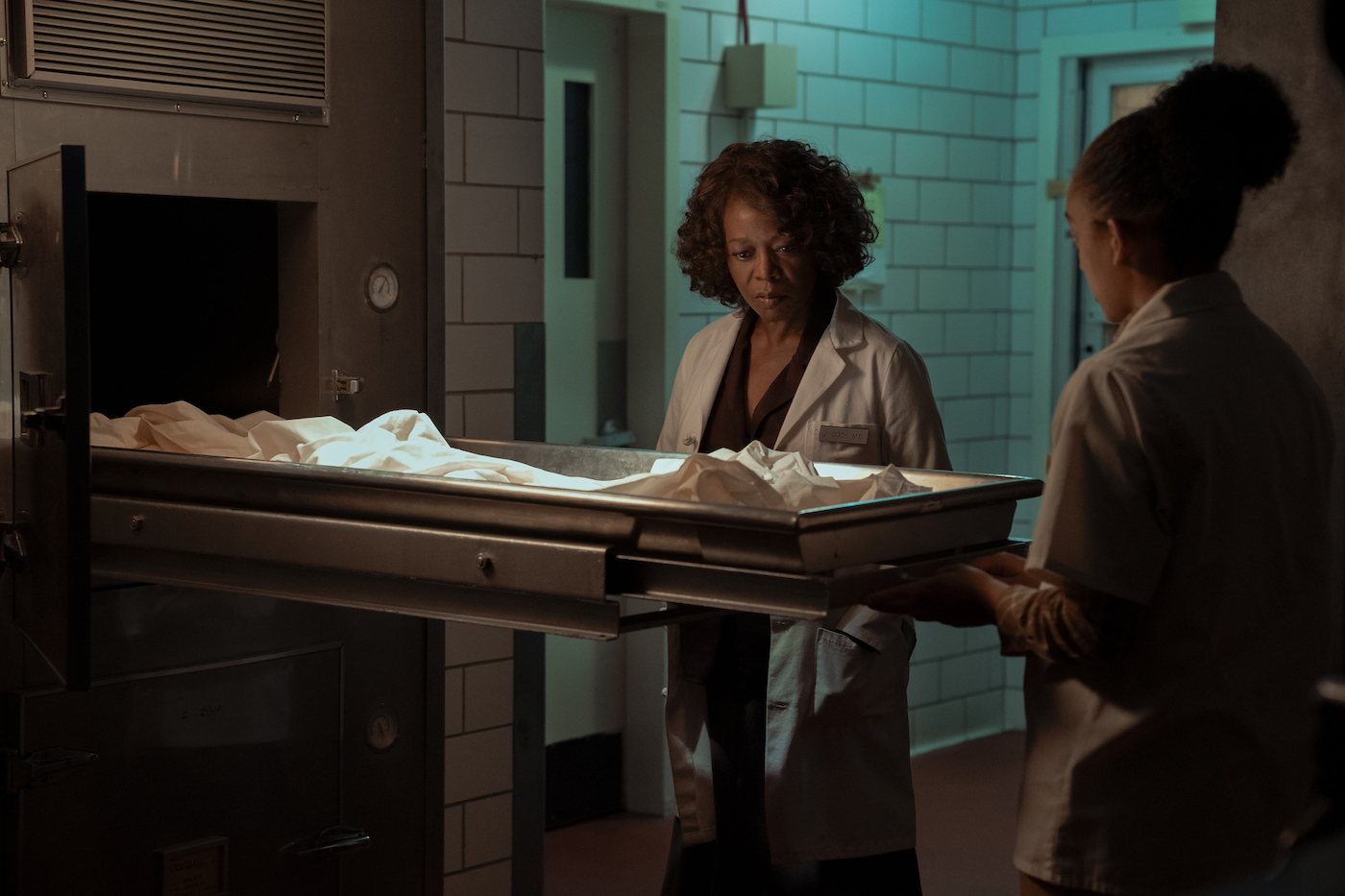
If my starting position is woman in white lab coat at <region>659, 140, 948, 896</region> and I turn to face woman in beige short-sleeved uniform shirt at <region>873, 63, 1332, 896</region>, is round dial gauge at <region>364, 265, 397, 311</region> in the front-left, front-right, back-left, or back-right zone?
back-right

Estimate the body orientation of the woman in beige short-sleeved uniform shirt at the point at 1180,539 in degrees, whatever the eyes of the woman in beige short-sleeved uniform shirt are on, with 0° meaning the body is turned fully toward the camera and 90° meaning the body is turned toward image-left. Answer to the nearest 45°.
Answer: approximately 135°

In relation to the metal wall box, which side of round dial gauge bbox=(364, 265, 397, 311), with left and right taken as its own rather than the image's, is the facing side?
left

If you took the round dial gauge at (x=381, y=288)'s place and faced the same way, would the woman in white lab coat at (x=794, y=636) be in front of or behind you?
in front

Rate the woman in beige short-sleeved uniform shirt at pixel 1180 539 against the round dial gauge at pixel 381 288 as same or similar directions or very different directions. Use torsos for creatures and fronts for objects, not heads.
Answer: very different directions

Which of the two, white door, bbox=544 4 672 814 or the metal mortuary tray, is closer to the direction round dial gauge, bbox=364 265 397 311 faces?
the metal mortuary tray

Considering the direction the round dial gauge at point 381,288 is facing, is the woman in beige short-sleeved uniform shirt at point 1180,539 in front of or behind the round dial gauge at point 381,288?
in front

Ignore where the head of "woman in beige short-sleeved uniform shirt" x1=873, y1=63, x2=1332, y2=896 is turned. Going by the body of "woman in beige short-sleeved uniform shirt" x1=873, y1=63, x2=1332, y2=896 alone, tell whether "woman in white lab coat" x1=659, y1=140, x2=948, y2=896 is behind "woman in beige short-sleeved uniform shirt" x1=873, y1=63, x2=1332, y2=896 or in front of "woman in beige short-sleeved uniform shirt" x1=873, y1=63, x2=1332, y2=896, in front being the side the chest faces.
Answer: in front
